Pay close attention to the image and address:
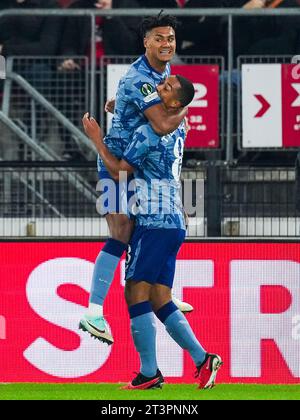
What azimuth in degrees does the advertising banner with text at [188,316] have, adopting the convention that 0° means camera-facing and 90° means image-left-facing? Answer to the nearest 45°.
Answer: approximately 0°

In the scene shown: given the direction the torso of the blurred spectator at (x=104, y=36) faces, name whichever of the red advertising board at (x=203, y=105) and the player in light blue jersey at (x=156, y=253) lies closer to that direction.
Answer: the player in light blue jersey

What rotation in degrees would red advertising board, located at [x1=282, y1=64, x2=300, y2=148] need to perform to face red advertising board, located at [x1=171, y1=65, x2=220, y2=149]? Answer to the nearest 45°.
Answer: approximately 90° to its right

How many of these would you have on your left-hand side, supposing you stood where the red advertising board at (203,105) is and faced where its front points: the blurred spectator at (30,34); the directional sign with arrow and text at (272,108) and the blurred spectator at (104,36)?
1
